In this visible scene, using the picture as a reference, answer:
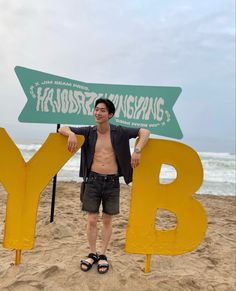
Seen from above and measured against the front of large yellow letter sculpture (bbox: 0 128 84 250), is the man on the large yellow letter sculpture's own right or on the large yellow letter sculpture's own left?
on the large yellow letter sculpture's own left

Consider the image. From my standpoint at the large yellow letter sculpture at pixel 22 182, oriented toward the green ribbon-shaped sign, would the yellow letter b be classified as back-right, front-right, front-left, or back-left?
front-right

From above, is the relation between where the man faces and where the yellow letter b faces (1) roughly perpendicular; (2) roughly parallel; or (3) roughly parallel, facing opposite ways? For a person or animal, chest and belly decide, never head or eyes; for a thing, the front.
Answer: roughly parallel

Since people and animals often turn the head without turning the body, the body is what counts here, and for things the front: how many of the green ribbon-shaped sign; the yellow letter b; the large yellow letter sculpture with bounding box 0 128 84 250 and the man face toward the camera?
4

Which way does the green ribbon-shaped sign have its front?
toward the camera

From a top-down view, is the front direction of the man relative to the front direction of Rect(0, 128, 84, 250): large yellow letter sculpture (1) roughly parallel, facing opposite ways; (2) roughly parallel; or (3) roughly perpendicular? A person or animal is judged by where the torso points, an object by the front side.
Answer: roughly parallel

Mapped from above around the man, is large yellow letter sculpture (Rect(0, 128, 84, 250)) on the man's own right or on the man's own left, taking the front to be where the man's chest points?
on the man's own right

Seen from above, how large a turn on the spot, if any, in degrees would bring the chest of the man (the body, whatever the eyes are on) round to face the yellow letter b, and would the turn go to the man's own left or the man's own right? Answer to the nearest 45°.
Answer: approximately 90° to the man's own left

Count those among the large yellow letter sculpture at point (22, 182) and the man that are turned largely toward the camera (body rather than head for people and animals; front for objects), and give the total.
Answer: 2

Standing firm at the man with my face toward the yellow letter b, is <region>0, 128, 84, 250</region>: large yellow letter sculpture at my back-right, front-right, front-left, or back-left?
back-left

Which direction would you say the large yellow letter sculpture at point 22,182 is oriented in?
toward the camera

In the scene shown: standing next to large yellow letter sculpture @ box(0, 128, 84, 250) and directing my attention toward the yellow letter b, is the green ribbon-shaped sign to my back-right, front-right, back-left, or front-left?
front-left

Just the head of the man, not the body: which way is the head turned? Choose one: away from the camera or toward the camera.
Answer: toward the camera
